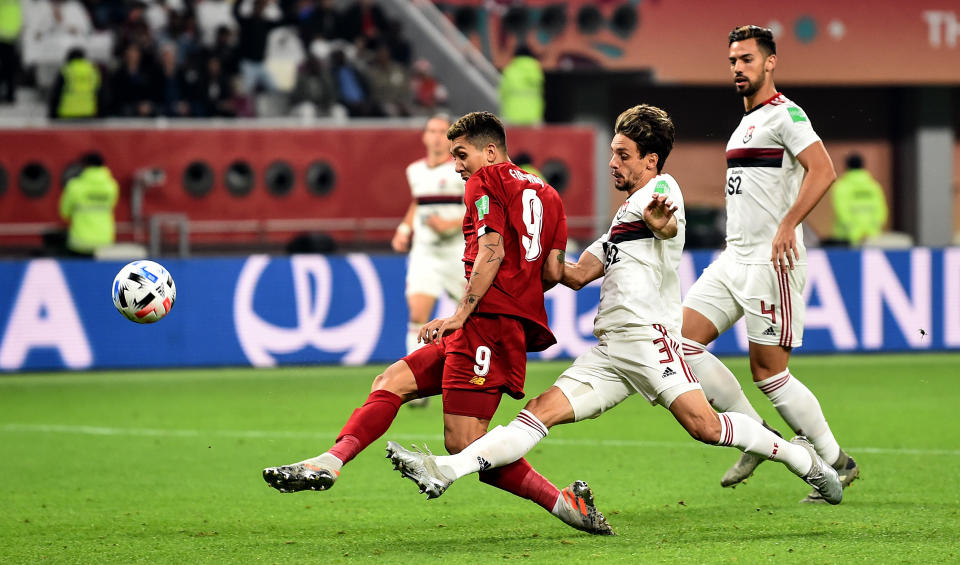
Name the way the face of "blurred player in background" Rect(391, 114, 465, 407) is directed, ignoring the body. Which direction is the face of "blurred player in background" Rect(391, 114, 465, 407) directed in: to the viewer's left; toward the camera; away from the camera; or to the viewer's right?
toward the camera

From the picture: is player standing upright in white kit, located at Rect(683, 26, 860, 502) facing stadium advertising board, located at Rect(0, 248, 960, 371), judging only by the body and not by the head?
no

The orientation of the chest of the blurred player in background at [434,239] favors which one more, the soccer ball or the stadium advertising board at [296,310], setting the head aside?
the soccer ball

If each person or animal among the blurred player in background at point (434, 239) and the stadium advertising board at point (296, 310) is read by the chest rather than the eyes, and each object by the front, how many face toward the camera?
2

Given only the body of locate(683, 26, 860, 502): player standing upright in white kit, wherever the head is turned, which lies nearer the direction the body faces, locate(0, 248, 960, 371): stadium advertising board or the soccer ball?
the soccer ball

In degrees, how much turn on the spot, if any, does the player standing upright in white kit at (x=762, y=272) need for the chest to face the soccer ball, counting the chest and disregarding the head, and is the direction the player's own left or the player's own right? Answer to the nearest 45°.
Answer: approximately 45° to the player's own right

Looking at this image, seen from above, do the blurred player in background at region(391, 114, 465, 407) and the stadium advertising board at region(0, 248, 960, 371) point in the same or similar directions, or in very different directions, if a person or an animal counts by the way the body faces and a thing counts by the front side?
same or similar directions

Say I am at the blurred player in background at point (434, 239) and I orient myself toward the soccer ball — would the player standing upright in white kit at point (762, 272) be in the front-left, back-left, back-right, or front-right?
front-left

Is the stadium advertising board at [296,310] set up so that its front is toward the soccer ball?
yes

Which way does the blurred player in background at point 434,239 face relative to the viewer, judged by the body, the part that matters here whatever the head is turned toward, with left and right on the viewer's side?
facing the viewer

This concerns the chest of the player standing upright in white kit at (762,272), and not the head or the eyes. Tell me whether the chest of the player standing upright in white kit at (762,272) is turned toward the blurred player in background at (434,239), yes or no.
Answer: no

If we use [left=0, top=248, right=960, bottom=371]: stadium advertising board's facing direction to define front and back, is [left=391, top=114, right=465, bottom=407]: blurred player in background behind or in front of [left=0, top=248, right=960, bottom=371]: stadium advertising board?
in front

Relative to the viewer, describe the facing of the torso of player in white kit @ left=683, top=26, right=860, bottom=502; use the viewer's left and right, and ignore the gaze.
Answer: facing the viewer and to the left of the viewer

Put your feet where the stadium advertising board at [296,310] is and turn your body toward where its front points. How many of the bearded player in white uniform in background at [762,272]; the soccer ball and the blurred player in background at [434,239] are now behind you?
0

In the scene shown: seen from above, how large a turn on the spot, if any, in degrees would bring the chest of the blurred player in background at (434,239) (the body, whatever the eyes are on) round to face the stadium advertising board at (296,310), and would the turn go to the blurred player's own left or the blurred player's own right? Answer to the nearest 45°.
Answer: approximately 135° to the blurred player's own right
